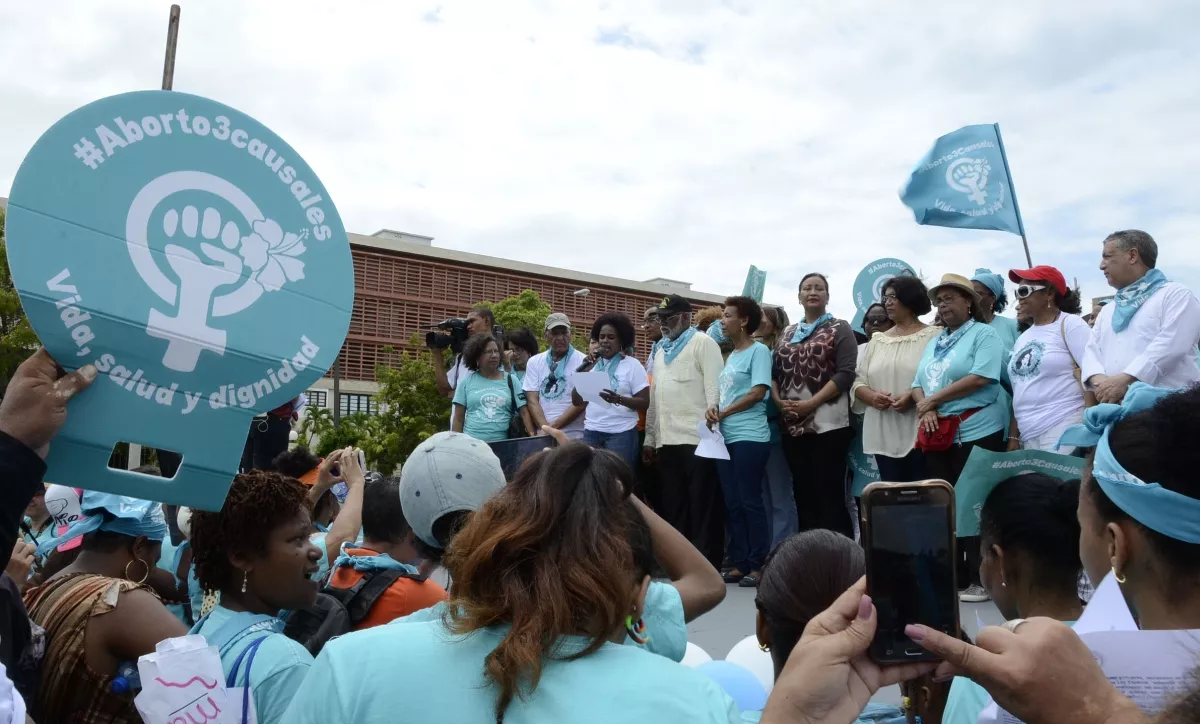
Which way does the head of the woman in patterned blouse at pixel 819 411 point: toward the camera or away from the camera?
toward the camera

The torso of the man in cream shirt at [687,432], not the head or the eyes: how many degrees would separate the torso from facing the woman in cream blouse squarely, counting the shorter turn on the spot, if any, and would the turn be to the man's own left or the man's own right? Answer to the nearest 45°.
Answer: approximately 90° to the man's own left

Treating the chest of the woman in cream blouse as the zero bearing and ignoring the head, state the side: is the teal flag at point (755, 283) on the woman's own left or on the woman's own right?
on the woman's own right

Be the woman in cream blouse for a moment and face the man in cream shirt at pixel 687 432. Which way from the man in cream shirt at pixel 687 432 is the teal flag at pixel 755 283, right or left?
right

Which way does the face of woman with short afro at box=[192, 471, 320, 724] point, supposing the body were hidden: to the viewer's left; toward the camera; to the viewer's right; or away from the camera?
to the viewer's right

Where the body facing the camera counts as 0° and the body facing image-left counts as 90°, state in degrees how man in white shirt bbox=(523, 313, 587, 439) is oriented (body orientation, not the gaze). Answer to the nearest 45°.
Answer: approximately 0°

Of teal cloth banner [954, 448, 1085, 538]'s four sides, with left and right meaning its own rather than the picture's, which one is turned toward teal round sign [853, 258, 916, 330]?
back

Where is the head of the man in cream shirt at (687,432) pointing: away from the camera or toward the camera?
toward the camera

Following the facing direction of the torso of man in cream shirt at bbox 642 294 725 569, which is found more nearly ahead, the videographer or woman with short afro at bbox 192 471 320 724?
the woman with short afro

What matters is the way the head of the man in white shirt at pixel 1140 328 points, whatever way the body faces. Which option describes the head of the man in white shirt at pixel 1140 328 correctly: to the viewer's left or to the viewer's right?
to the viewer's left

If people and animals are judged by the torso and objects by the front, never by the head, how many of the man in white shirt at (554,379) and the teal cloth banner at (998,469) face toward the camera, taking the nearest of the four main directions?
2

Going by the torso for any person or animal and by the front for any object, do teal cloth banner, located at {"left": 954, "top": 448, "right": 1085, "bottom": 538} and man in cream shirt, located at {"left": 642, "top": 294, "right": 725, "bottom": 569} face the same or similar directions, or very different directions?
same or similar directions
